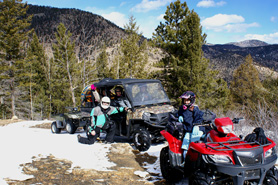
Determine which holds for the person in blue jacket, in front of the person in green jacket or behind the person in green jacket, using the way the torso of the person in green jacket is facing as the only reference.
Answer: in front

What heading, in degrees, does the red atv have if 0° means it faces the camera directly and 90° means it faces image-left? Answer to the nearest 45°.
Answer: approximately 315°

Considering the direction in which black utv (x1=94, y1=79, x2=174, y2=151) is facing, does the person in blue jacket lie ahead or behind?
ahead

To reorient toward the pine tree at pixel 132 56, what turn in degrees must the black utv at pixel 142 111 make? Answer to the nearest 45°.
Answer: approximately 135° to its left

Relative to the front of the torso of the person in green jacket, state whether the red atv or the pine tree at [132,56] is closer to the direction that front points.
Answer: the red atv

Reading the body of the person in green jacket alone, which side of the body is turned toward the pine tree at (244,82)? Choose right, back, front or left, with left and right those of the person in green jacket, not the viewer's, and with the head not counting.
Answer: left

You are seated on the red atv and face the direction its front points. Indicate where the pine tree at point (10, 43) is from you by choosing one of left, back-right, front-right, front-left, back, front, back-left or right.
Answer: back

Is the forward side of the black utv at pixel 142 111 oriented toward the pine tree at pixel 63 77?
no

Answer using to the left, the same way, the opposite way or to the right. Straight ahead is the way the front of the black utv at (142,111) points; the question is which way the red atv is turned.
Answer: the same way

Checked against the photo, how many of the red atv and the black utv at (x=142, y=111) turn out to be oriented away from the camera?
0

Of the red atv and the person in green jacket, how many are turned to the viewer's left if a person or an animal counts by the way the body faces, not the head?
0

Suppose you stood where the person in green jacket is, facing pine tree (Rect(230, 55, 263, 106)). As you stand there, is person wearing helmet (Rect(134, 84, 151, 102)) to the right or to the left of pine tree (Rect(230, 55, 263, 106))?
right

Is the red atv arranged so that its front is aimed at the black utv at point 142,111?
no

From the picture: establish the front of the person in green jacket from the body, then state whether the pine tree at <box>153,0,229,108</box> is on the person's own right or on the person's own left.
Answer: on the person's own left

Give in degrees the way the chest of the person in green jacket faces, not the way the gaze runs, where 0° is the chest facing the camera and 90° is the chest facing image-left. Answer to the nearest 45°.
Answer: approximately 315°

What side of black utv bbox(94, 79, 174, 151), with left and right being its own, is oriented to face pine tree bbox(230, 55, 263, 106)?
left
